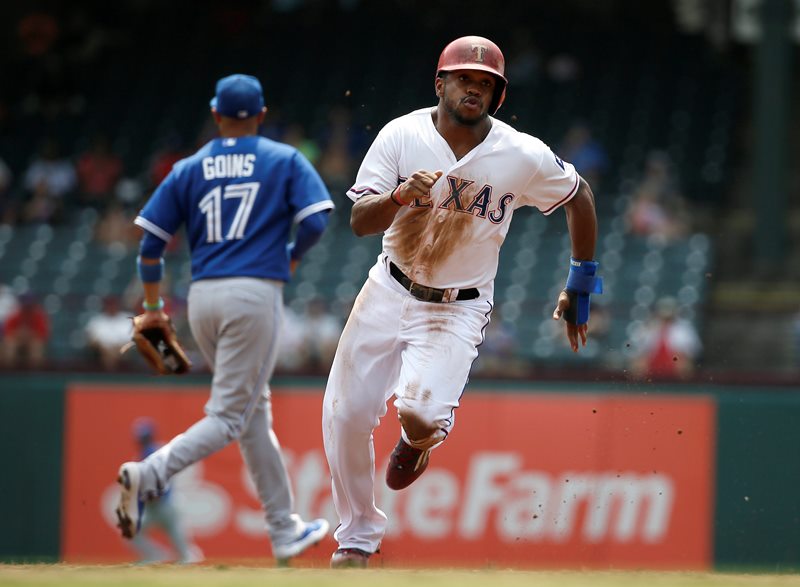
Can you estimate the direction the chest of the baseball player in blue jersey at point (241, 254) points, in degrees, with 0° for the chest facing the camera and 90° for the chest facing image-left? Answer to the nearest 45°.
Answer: approximately 225°

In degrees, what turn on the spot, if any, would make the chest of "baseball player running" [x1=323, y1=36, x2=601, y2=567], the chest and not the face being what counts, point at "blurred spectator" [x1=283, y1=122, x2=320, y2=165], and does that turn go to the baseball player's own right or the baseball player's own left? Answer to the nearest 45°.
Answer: approximately 180°

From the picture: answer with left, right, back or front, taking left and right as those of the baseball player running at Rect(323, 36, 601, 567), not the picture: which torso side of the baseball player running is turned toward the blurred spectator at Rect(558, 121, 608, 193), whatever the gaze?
back

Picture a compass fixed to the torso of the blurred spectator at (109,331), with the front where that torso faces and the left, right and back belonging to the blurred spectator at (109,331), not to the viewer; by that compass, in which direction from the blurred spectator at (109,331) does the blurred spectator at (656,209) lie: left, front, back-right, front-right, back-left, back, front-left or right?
left

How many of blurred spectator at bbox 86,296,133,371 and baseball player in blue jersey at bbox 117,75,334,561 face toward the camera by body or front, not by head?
1

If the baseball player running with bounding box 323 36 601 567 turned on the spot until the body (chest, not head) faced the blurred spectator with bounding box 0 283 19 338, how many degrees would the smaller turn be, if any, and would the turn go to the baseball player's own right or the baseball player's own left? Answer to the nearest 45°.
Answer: approximately 135° to the baseball player's own right

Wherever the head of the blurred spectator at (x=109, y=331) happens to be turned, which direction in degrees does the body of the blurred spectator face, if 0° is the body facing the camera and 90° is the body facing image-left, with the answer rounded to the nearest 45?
approximately 0°
